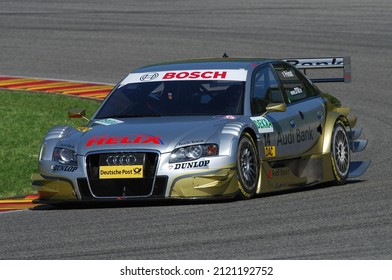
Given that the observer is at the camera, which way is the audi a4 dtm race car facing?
facing the viewer and to the left of the viewer
